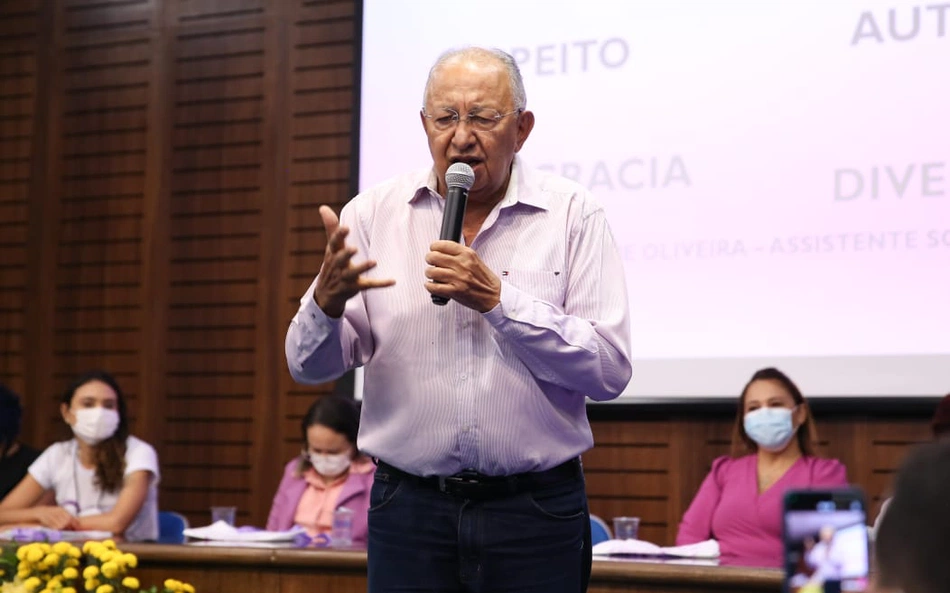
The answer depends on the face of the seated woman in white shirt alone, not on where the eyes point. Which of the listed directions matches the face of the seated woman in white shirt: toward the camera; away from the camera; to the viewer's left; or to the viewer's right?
toward the camera

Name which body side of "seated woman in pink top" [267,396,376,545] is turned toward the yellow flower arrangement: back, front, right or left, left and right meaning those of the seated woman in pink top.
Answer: front

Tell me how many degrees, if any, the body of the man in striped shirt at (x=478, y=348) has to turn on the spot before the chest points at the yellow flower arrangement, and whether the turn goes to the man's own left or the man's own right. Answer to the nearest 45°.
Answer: approximately 135° to the man's own right

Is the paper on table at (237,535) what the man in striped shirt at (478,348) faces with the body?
no

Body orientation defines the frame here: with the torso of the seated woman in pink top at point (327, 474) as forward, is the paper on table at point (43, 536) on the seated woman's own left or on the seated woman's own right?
on the seated woman's own right

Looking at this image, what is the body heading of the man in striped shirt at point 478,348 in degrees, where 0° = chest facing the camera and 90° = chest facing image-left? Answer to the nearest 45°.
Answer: approximately 0°

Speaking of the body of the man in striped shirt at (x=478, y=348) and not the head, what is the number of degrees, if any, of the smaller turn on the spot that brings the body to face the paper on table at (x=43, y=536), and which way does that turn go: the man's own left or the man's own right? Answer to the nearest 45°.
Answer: approximately 135° to the man's own right

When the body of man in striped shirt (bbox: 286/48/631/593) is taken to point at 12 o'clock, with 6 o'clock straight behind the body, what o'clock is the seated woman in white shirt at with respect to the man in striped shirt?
The seated woman in white shirt is roughly at 5 o'clock from the man in striped shirt.

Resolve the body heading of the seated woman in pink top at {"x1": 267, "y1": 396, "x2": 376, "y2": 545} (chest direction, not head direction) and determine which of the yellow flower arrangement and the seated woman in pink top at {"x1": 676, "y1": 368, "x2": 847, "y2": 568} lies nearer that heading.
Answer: the yellow flower arrangement

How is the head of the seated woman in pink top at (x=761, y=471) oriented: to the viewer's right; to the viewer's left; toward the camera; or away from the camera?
toward the camera

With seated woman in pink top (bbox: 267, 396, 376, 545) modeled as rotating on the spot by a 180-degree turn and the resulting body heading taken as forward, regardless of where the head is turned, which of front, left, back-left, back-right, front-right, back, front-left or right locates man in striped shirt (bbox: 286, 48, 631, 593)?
back

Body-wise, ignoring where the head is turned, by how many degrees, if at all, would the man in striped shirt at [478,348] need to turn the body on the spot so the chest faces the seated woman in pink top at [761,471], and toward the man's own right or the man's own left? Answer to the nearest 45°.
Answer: approximately 135° to the man's own left

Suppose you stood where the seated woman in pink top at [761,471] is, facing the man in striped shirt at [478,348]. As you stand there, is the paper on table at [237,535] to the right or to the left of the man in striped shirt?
right

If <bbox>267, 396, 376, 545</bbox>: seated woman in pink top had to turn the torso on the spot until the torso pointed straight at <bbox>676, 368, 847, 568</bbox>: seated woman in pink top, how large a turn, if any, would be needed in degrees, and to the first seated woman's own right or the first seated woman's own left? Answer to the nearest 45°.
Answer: approximately 90° to the first seated woman's own left

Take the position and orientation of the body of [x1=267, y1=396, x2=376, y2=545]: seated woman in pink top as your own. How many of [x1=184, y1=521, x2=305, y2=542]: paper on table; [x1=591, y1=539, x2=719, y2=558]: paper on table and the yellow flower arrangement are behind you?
0

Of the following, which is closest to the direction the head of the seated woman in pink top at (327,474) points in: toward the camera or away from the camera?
toward the camera

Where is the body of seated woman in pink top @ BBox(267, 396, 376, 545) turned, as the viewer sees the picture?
toward the camera
